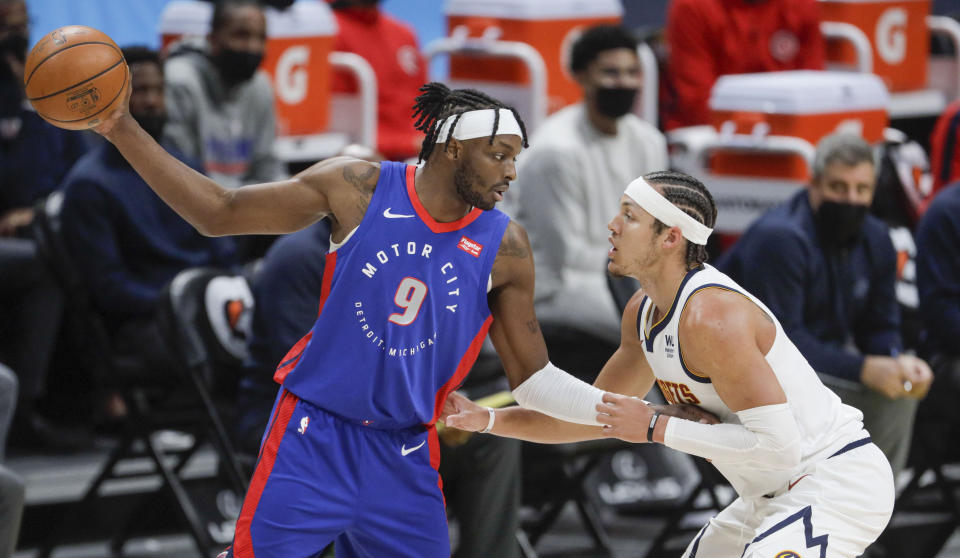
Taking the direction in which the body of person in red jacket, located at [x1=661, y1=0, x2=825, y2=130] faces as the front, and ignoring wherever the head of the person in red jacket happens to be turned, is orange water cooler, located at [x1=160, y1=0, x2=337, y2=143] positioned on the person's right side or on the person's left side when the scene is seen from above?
on the person's right side

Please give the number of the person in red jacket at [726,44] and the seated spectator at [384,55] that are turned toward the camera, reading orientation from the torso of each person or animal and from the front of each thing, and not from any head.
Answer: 2

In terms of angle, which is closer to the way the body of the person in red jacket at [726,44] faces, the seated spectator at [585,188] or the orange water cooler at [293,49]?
the seated spectator

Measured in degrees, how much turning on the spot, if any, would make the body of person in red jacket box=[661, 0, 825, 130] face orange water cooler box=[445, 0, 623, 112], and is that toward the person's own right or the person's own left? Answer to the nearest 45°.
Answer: approximately 90° to the person's own right

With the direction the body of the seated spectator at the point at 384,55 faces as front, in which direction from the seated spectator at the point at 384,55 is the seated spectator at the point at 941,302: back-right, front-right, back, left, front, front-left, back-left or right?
front-left

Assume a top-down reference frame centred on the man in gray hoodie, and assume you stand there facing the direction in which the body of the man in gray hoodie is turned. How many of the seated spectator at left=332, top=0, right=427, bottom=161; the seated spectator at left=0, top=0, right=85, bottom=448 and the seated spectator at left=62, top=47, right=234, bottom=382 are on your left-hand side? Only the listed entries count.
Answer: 1

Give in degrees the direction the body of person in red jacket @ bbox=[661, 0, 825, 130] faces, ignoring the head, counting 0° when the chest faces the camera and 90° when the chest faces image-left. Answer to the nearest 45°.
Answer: approximately 0°

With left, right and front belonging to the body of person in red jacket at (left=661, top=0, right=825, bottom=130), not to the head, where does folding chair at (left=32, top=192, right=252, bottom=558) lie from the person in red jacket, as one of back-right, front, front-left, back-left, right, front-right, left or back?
front-right
